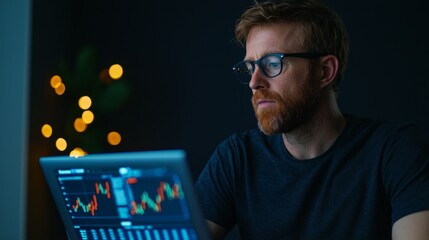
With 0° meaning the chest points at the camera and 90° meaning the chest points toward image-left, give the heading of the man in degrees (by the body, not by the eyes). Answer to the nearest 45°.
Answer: approximately 45°

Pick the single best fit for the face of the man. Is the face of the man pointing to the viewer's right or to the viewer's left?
to the viewer's left

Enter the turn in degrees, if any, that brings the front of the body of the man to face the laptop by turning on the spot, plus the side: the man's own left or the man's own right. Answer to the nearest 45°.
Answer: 0° — they already face it
